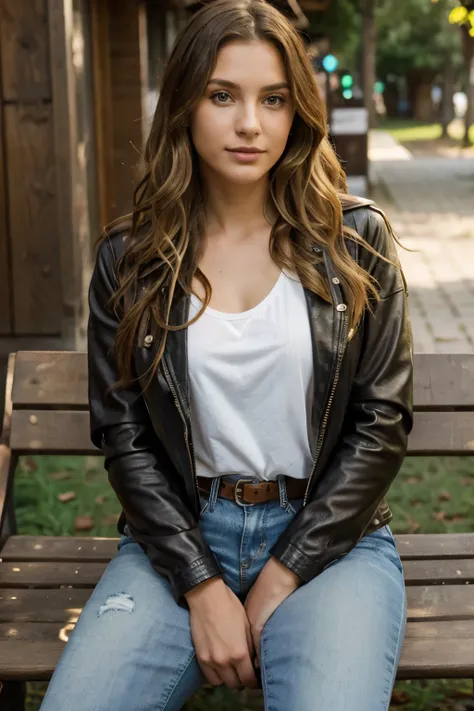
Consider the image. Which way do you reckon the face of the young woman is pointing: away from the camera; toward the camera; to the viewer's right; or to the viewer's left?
toward the camera

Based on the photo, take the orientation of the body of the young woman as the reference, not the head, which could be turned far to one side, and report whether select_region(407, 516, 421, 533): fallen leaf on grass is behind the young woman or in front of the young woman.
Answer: behind

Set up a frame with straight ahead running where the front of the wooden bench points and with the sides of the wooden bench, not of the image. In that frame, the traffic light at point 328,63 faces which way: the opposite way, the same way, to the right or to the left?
the same way

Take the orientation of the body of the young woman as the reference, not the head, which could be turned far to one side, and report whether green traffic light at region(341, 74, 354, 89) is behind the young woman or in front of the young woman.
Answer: behind

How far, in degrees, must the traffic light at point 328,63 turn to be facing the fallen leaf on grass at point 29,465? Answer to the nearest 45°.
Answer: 0° — it already faces it

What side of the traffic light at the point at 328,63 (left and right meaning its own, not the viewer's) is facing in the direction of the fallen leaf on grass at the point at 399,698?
front

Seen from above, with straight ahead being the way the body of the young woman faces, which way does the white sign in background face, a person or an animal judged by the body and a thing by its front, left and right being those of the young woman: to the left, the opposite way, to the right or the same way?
the same way

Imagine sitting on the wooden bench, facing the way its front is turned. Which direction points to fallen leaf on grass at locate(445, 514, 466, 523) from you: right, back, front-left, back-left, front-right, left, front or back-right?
back-left

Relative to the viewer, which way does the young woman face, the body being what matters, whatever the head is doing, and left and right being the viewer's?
facing the viewer

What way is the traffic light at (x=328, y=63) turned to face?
toward the camera

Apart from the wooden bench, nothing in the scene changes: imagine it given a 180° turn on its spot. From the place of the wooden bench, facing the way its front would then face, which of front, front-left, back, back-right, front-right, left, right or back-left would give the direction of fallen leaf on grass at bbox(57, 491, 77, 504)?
front

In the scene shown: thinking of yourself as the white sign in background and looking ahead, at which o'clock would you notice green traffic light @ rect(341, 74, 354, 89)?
The green traffic light is roughly at 6 o'clock from the white sign in background.

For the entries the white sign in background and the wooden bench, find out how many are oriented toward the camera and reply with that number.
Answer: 2

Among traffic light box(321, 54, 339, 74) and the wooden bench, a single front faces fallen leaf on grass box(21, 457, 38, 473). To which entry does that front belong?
the traffic light

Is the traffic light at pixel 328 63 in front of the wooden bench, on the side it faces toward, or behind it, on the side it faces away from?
behind

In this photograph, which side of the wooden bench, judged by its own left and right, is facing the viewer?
front

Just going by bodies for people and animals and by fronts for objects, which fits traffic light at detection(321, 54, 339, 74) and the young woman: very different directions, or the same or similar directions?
same or similar directions
